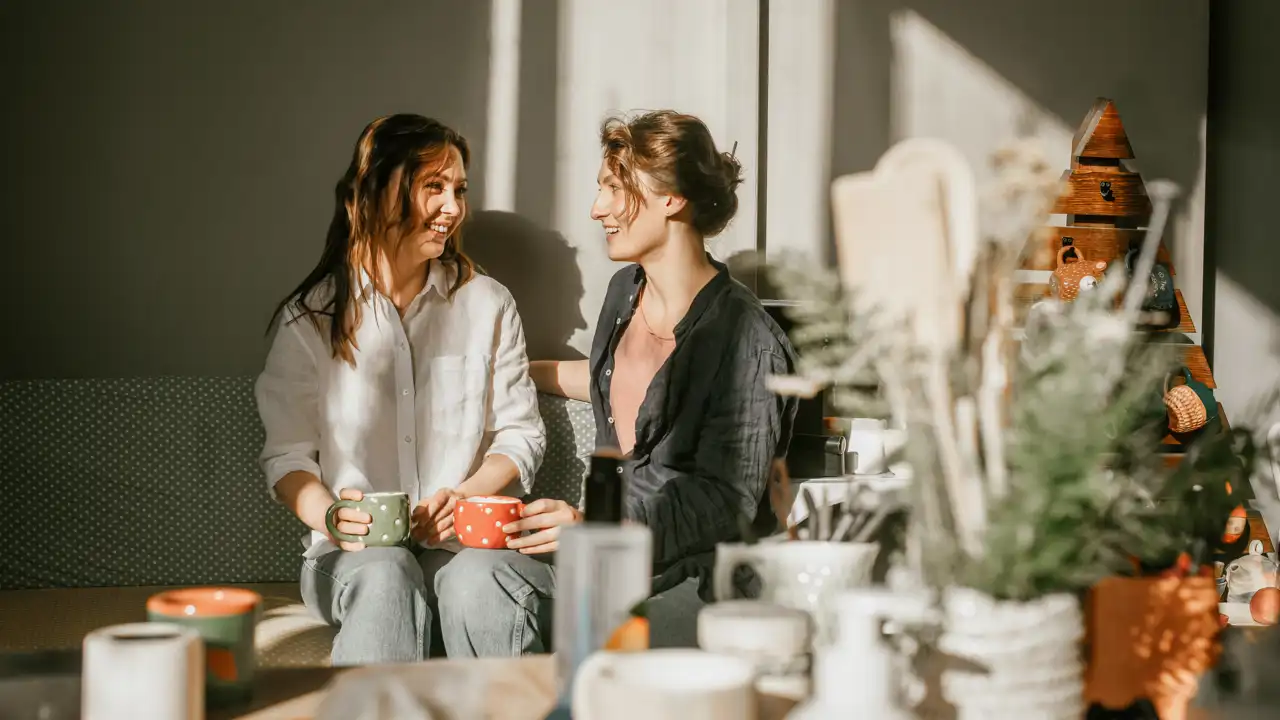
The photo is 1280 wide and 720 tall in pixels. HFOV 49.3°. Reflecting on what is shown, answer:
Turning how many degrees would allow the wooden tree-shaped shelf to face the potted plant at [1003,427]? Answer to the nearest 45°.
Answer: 0° — it already faces it

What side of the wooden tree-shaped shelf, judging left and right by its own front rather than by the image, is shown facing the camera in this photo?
front

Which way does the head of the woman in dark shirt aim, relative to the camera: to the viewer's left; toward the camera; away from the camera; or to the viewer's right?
to the viewer's left

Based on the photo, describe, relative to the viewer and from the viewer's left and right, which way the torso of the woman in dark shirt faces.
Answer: facing the viewer and to the left of the viewer

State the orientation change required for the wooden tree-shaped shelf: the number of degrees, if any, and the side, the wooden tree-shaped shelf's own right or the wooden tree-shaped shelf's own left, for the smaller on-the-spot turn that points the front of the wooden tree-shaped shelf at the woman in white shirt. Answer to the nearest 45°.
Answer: approximately 45° to the wooden tree-shaped shelf's own right

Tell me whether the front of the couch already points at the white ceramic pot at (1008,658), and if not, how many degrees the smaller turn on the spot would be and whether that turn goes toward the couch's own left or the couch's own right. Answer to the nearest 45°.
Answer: approximately 45° to the couch's own left

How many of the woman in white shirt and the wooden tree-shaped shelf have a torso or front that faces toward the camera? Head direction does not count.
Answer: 2

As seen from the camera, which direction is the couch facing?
toward the camera

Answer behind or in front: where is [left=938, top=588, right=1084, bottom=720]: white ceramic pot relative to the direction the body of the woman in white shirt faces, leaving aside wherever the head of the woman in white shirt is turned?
in front

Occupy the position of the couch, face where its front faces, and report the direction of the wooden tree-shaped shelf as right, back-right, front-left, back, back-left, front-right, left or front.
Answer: left

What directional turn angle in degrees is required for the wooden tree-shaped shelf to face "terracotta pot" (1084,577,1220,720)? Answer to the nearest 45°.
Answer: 0° — it already faces it

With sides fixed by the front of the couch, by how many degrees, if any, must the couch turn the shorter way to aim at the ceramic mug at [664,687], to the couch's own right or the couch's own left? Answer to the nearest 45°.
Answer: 0° — it already faces it
